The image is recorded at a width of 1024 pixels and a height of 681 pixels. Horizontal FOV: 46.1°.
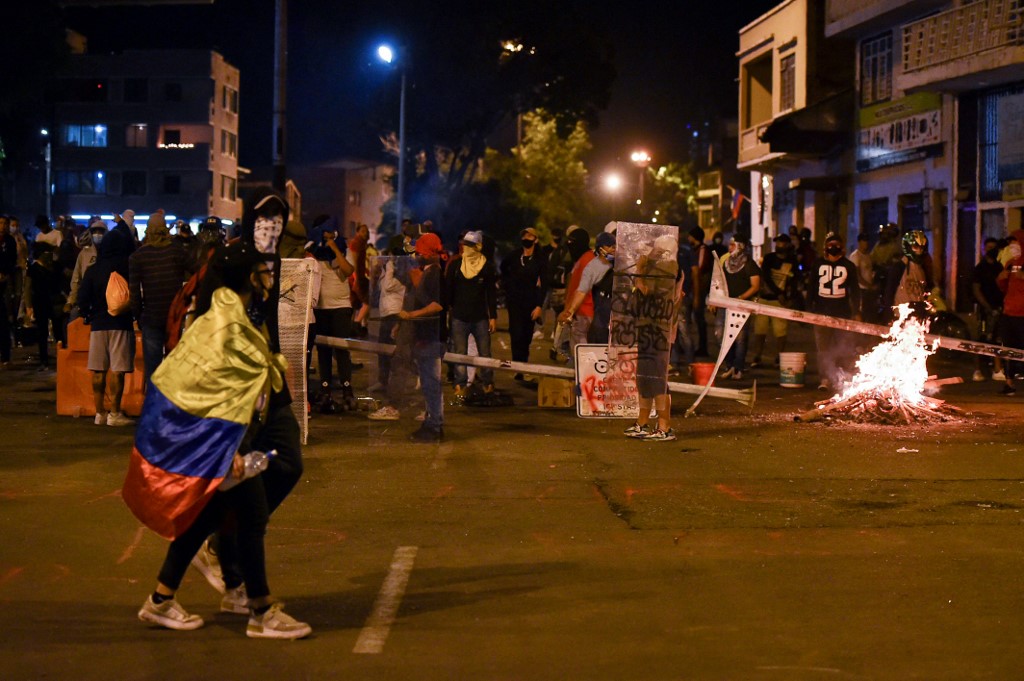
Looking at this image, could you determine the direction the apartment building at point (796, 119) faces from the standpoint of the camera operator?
facing the viewer and to the left of the viewer

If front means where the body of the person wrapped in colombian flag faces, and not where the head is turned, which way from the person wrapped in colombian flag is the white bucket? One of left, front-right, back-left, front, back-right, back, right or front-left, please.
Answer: front-left

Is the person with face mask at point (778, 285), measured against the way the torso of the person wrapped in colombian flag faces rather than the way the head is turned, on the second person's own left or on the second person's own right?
on the second person's own left

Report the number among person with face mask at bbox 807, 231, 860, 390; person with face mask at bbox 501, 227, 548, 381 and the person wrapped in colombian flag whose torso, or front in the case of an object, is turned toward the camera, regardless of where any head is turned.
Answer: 2

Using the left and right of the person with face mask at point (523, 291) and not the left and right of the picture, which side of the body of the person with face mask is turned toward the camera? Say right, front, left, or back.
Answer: front

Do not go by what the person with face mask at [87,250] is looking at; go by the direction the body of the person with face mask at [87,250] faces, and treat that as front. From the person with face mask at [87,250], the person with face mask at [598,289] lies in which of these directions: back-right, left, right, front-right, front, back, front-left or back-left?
front

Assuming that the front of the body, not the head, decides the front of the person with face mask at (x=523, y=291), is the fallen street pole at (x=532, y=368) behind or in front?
in front

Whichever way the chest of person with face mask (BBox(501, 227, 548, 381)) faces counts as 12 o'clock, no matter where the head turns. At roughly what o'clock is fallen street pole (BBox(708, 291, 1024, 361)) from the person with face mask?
The fallen street pole is roughly at 10 o'clock from the person with face mask.

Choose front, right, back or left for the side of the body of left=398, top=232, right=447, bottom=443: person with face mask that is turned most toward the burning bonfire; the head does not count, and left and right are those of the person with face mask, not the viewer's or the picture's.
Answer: back

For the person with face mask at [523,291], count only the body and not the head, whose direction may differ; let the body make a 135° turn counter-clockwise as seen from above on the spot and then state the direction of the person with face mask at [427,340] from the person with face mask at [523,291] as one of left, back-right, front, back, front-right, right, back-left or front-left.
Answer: back-right

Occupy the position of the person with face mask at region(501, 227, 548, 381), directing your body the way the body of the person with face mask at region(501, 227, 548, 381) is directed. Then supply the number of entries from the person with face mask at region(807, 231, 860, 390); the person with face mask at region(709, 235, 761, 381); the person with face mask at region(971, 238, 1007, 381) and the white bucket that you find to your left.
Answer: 4

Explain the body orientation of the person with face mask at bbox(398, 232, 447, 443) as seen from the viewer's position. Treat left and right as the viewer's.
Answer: facing to the left of the viewer
